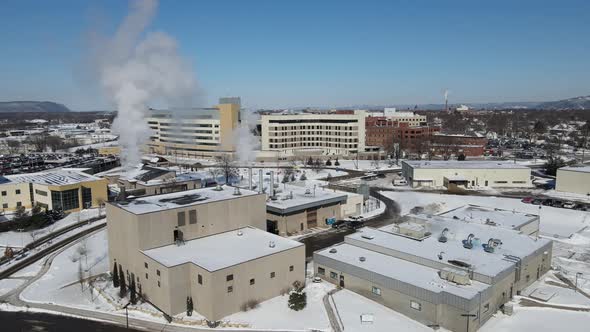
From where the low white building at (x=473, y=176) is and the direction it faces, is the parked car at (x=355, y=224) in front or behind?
in front

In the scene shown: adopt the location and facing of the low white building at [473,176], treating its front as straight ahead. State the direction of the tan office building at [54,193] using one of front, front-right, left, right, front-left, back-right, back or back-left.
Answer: front-right

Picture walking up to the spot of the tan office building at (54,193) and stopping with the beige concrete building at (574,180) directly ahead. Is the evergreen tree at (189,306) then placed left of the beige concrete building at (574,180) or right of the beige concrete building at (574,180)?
right

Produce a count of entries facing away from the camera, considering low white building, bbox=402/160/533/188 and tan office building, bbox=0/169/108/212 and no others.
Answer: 0

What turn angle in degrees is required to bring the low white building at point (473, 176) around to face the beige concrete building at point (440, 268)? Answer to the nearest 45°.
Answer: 0° — it already faces it

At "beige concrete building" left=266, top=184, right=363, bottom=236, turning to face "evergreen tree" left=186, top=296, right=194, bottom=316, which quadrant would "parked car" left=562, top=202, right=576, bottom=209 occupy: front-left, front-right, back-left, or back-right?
back-left

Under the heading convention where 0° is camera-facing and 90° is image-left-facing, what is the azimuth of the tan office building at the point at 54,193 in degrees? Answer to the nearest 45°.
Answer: approximately 315°

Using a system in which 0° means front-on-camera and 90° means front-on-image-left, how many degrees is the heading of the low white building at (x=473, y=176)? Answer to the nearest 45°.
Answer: approximately 0°

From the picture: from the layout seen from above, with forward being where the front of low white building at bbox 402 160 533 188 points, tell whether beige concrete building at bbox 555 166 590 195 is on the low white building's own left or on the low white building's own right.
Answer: on the low white building's own left
